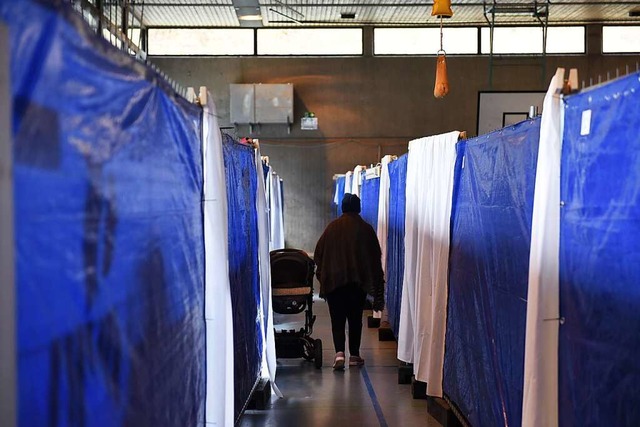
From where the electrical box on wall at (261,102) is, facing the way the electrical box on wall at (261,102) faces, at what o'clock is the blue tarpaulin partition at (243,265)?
The blue tarpaulin partition is roughly at 12 o'clock from the electrical box on wall.

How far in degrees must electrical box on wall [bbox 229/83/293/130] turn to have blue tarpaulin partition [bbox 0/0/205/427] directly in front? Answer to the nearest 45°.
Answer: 0° — it already faces it

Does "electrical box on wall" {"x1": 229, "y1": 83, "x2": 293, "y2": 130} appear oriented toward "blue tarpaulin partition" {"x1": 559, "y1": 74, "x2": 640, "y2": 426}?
yes

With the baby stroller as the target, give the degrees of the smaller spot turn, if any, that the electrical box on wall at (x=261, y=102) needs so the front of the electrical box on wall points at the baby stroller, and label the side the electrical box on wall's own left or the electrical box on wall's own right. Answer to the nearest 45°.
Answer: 0° — it already faces it

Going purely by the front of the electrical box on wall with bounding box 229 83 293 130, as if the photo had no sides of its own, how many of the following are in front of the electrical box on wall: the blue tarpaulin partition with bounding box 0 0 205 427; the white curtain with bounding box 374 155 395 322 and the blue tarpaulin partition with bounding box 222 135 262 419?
3

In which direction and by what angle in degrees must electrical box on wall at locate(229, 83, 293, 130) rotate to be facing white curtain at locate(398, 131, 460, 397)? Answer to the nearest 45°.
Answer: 0° — it already faces it

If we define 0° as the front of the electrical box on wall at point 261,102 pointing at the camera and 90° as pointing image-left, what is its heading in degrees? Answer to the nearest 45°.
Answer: approximately 0°
